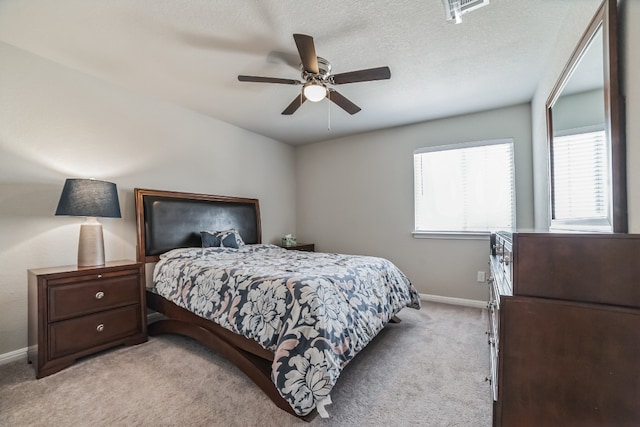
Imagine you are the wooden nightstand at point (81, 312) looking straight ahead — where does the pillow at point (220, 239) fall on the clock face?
The pillow is roughly at 10 o'clock from the wooden nightstand.

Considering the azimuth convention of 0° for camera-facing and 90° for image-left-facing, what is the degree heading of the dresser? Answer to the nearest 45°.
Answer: approximately 90°

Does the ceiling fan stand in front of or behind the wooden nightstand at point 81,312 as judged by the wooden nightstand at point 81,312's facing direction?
in front

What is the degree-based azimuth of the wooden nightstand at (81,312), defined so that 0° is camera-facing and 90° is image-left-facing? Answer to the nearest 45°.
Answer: approximately 315°

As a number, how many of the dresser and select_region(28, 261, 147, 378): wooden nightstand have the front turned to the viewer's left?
1

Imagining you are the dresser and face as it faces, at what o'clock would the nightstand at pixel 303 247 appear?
The nightstand is roughly at 1 o'clock from the dresser.

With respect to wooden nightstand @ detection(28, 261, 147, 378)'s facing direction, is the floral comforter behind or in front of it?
in front

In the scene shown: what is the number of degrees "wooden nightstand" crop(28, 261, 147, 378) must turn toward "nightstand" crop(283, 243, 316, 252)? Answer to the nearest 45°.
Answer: approximately 45° to its left
